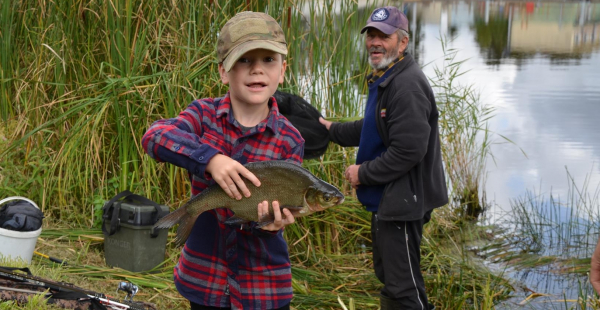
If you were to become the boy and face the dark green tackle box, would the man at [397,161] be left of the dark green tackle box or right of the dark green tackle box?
right

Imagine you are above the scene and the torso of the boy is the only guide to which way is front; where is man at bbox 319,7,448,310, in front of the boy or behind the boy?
behind

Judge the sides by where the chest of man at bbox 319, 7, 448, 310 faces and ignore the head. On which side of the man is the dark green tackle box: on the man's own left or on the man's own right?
on the man's own right

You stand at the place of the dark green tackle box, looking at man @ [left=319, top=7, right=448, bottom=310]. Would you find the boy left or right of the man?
right

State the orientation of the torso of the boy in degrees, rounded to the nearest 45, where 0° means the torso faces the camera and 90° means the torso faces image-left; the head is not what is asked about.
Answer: approximately 0°

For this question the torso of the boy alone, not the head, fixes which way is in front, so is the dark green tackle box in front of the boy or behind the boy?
behind
